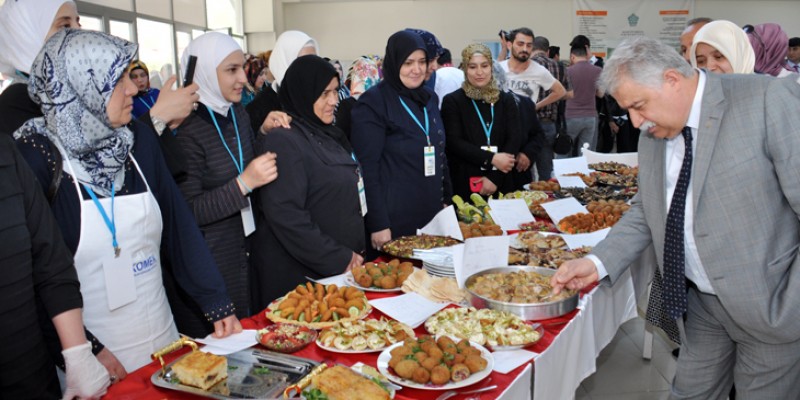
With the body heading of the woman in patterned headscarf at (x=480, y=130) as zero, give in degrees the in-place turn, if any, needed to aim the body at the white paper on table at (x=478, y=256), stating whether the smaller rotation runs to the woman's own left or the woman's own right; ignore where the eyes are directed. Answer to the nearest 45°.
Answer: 0° — they already face it

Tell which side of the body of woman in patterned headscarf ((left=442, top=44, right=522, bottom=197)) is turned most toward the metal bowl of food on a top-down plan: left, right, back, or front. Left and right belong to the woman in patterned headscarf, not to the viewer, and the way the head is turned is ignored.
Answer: front

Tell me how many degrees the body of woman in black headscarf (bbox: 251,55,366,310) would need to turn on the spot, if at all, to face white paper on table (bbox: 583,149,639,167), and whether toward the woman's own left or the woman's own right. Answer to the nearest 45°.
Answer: approximately 45° to the woman's own left

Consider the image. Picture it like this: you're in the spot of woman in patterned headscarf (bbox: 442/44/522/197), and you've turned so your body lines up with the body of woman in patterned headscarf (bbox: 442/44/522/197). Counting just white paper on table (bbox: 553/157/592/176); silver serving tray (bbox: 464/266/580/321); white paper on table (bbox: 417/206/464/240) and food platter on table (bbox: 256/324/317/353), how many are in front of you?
3

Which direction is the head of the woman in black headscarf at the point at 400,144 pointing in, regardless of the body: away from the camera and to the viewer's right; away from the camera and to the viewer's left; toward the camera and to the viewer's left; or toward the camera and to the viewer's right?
toward the camera and to the viewer's right

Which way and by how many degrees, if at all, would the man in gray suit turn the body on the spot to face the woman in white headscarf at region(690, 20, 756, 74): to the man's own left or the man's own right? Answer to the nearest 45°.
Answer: approximately 135° to the man's own right

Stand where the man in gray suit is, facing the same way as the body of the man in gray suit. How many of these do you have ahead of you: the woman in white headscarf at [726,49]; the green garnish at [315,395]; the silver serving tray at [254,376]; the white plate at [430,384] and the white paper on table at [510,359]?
4

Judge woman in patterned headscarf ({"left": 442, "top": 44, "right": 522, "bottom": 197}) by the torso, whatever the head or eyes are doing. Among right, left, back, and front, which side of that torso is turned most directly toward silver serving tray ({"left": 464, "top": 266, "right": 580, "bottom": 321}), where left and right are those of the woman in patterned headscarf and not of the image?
front

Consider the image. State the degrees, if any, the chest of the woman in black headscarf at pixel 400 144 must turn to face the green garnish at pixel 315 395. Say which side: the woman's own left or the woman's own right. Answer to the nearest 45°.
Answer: approximately 45° to the woman's own right
